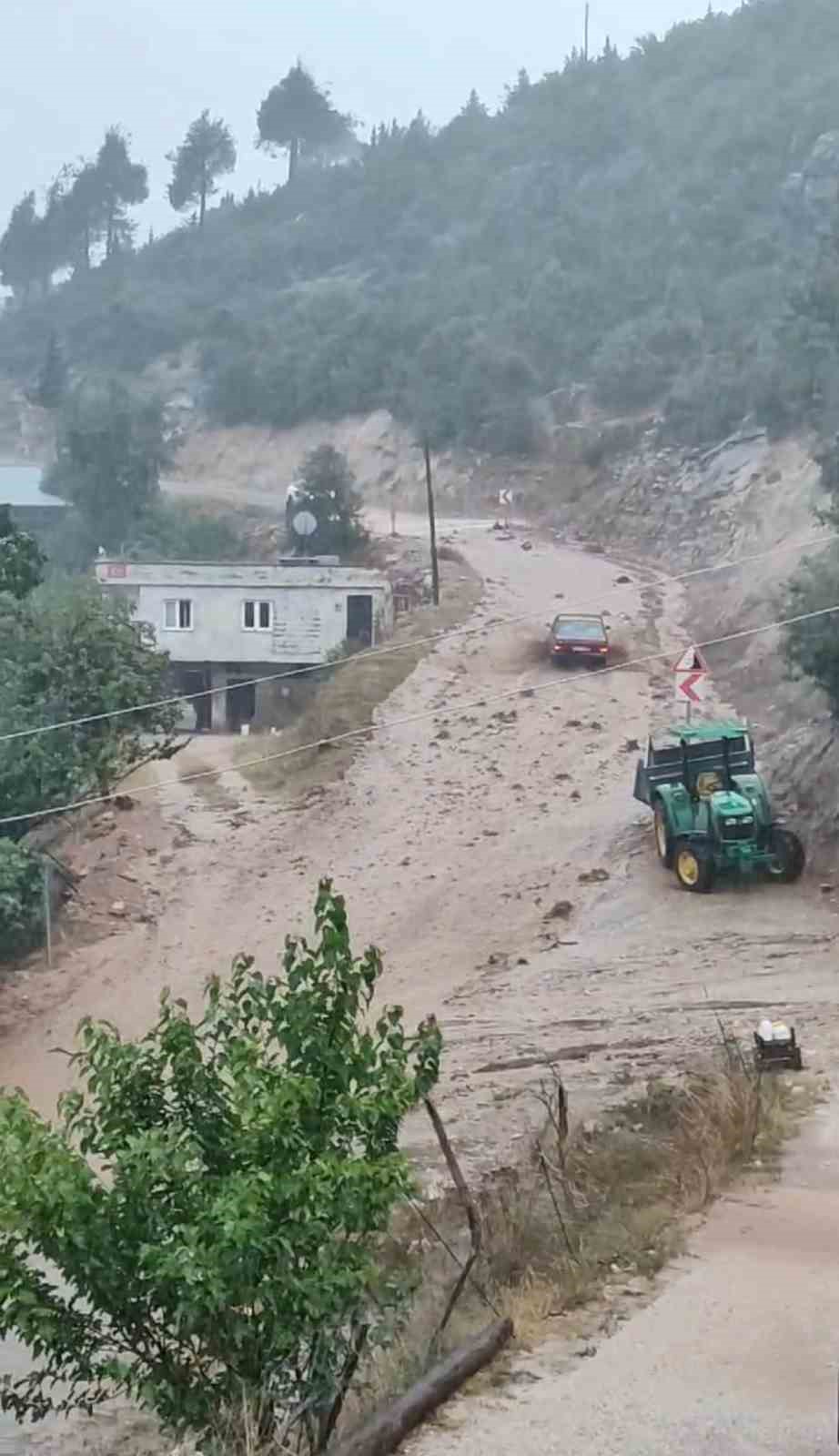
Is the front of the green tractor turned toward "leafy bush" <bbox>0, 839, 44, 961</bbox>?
no

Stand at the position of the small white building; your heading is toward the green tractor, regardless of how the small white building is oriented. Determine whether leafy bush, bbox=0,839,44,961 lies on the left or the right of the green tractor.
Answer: right

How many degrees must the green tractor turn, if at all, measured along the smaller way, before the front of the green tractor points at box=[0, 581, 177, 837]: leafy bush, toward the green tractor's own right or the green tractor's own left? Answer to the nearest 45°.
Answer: approximately 135° to the green tractor's own right

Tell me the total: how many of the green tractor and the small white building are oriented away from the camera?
0

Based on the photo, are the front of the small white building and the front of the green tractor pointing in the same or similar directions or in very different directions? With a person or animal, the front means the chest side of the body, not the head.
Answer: same or similar directions

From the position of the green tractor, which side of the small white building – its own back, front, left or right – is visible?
front

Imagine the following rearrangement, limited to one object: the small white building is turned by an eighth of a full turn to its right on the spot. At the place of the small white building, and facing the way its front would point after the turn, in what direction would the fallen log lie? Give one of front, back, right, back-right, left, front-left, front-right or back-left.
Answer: front-left

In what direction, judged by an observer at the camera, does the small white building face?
facing the viewer
